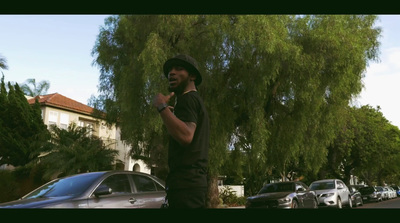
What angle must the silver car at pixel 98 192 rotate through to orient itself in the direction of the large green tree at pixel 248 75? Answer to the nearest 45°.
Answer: approximately 180°

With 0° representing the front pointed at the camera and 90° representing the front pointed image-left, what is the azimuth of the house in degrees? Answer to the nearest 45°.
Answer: approximately 315°

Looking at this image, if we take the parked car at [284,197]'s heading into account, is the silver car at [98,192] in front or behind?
in front

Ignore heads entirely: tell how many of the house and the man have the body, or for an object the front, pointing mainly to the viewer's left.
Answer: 1

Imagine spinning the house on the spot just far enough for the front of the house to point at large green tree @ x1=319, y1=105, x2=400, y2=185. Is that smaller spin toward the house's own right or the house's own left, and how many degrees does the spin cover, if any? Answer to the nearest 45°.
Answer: approximately 45° to the house's own left

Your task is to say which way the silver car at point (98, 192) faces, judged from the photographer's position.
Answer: facing the viewer and to the left of the viewer

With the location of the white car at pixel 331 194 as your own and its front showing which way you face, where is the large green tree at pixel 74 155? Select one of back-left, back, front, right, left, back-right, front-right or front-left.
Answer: front-right

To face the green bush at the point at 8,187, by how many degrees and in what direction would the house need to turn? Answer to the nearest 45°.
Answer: approximately 45° to its right

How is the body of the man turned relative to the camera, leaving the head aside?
to the viewer's left

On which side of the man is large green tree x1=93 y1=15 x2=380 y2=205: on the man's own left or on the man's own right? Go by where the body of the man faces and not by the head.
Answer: on the man's own right
